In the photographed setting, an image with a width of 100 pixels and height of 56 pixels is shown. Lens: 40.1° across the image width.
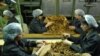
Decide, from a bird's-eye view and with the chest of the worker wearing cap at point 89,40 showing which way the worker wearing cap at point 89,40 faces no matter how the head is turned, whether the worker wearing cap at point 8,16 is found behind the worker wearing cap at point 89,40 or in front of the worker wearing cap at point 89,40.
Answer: in front

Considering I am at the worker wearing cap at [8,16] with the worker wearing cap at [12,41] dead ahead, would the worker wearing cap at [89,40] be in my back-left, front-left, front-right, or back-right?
front-left

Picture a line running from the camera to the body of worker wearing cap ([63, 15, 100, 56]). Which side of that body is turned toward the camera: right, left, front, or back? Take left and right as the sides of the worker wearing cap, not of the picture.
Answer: left

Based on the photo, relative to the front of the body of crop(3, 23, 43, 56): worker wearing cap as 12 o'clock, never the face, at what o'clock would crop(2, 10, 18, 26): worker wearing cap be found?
crop(2, 10, 18, 26): worker wearing cap is roughly at 9 o'clock from crop(3, 23, 43, 56): worker wearing cap.

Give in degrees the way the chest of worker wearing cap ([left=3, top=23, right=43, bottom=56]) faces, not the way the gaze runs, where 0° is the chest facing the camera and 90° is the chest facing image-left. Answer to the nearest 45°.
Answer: approximately 270°

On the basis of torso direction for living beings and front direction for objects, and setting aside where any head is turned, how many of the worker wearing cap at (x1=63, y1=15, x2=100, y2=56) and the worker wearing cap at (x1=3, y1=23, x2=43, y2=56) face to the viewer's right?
1

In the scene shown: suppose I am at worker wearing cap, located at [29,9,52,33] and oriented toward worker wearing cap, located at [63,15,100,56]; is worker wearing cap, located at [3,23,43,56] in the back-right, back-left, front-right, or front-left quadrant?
front-right

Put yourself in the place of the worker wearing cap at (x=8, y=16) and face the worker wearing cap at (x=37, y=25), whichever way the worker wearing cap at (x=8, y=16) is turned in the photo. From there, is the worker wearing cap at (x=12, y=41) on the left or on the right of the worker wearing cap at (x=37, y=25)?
right

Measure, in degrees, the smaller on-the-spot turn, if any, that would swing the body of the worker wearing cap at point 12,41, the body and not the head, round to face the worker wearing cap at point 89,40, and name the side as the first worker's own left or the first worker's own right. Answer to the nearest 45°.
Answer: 0° — they already face them

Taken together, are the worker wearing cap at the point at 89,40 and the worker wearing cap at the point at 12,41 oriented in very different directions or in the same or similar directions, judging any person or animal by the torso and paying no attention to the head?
very different directions

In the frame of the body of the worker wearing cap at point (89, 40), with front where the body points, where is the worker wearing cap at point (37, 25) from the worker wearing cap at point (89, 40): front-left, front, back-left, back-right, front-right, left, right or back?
front-right

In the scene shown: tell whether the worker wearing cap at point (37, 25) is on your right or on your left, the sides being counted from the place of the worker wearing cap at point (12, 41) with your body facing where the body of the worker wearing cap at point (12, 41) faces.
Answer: on your left

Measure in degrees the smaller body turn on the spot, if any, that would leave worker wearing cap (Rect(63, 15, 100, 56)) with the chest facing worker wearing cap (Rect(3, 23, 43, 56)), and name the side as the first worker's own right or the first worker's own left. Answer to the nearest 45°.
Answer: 0° — they already face them
